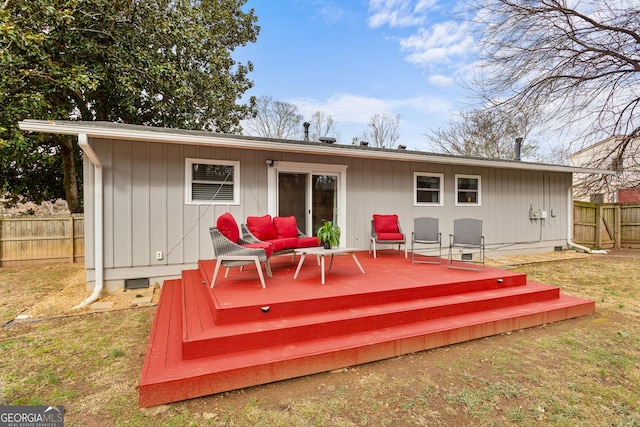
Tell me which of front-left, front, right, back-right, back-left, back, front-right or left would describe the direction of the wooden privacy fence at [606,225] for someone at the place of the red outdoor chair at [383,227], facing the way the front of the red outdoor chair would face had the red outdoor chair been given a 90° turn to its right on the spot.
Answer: back-right

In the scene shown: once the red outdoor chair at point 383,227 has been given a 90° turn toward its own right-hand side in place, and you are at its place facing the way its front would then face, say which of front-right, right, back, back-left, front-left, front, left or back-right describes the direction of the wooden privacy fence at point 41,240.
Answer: front

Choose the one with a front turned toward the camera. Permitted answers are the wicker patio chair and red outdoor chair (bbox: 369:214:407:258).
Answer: the red outdoor chair

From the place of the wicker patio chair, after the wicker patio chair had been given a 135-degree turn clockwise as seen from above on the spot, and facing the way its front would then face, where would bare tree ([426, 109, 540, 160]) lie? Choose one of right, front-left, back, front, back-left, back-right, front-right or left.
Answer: back

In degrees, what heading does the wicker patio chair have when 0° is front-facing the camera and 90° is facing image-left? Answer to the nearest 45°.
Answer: approximately 270°

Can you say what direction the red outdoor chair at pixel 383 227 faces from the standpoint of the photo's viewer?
facing the viewer

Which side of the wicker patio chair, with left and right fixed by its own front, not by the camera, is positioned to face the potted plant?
front

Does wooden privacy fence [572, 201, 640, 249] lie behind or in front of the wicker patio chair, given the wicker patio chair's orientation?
in front

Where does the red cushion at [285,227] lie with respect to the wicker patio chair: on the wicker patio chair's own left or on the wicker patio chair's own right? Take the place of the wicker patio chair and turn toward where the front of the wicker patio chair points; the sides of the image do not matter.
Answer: on the wicker patio chair's own left

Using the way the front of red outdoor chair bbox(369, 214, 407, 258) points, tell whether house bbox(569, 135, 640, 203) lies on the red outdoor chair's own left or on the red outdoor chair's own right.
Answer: on the red outdoor chair's own left

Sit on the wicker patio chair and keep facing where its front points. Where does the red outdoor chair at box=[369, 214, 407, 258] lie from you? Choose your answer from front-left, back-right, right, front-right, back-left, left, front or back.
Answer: front-left

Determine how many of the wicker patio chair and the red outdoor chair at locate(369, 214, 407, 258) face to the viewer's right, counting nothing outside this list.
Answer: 1
